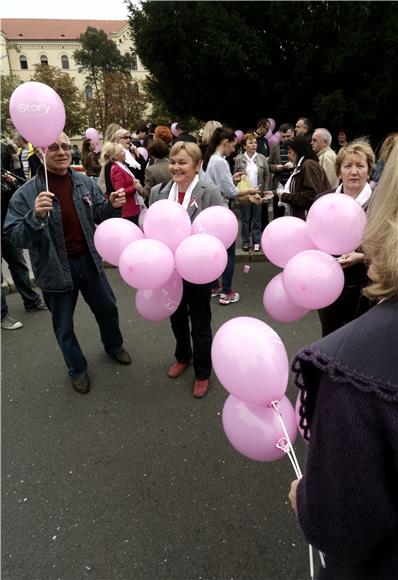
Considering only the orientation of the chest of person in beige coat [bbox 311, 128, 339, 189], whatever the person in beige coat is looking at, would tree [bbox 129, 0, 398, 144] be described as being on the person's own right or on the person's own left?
on the person's own right

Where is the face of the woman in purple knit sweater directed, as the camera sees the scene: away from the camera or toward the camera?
away from the camera

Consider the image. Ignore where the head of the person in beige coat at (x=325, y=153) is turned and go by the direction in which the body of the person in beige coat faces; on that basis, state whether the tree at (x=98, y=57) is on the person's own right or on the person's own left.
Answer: on the person's own right

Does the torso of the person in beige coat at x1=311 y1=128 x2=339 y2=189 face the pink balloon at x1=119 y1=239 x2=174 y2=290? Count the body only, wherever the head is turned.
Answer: no

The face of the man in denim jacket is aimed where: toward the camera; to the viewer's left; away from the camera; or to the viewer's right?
toward the camera
